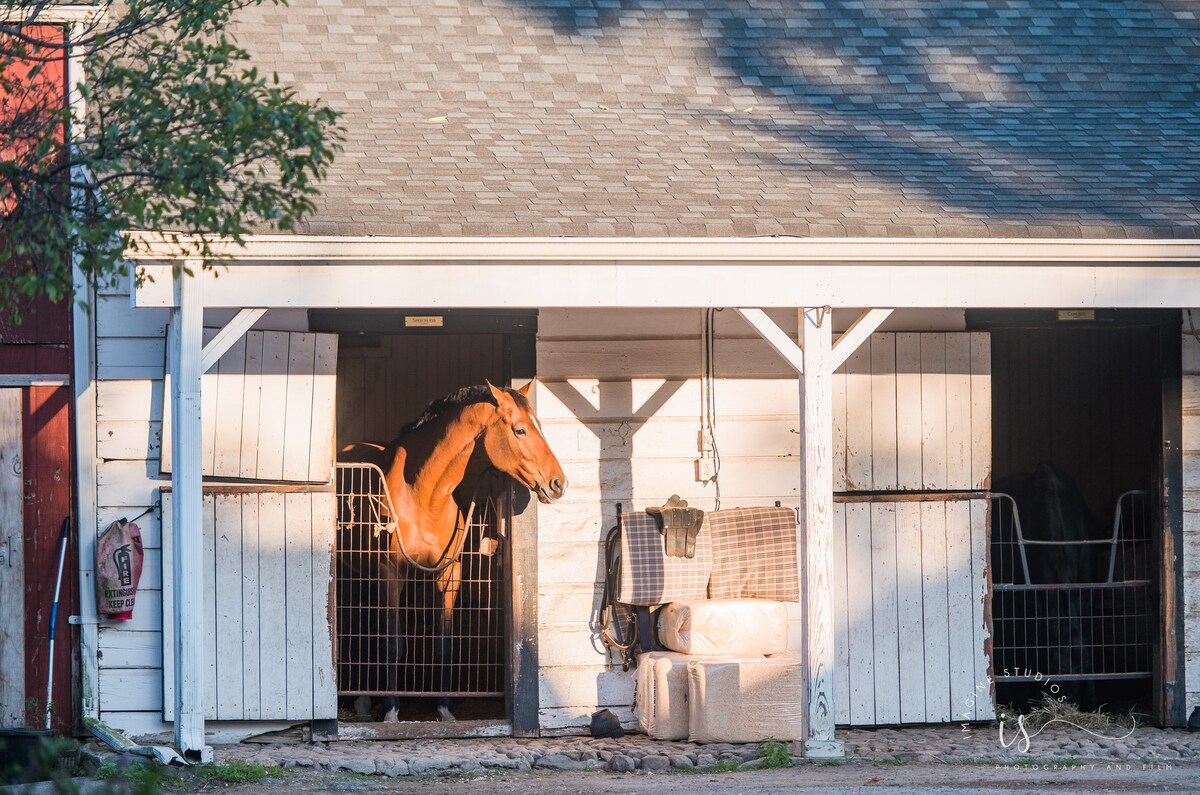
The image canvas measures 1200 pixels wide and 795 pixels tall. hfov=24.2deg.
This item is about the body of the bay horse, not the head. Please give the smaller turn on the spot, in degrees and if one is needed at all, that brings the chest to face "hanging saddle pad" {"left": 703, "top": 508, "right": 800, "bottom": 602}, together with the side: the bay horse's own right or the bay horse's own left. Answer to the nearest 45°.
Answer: approximately 45° to the bay horse's own left

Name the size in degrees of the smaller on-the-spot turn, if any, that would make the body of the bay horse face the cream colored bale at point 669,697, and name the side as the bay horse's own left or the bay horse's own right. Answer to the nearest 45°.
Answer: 0° — it already faces it

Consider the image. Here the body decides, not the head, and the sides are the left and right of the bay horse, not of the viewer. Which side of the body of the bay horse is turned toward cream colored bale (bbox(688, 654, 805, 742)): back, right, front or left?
front

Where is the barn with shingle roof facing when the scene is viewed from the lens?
facing the viewer

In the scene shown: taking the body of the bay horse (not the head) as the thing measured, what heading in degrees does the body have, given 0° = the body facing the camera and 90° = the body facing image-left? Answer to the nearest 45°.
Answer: approximately 315°
